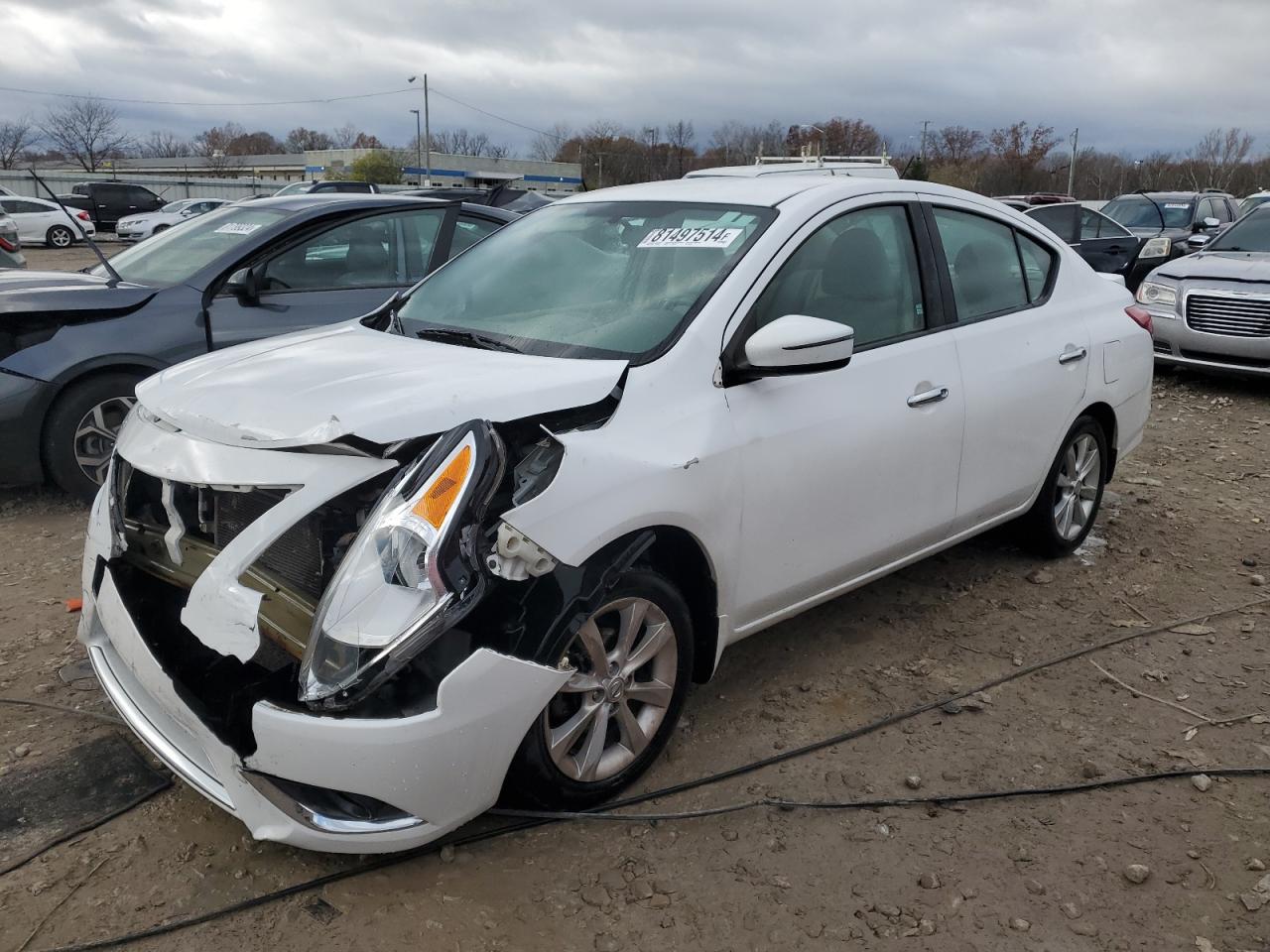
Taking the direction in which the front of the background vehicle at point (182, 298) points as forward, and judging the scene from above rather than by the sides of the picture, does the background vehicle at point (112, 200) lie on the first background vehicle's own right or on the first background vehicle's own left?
on the first background vehicle's own right

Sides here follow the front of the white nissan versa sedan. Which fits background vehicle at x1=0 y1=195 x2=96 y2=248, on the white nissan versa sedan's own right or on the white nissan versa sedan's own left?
on the white nissan versa sedan's own right

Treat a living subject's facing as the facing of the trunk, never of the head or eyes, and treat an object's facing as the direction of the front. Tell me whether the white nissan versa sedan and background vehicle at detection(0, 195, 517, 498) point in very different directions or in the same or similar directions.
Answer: same or similar directions

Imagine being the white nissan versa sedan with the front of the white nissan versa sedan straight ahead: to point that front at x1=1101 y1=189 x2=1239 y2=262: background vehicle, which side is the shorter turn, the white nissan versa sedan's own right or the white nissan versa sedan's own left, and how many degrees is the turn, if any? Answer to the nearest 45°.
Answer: approximately 180°

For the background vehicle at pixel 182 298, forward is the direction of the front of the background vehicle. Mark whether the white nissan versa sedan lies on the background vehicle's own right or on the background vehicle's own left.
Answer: on the background vehicle's own left

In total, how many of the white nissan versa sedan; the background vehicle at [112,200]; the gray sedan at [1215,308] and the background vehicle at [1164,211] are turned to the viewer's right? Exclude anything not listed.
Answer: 1

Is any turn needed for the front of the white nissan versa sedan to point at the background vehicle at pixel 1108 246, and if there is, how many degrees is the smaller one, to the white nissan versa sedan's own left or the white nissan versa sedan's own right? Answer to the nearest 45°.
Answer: approximately 180°

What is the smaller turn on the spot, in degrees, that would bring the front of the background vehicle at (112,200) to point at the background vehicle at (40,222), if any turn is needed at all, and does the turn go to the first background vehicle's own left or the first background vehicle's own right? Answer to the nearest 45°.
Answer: approximately 90° to the first background vehicle's own right

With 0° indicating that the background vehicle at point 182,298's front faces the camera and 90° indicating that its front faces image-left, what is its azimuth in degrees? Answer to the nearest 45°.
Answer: approximately 45°

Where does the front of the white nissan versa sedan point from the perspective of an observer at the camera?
facing the viewer and to the left of the viewer

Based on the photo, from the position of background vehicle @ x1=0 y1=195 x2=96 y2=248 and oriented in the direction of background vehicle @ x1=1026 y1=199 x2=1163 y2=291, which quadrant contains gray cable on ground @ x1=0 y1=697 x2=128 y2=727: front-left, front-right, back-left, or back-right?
front-right

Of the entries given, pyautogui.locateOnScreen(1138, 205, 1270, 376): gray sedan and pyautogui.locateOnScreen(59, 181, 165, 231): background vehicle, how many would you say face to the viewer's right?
1
